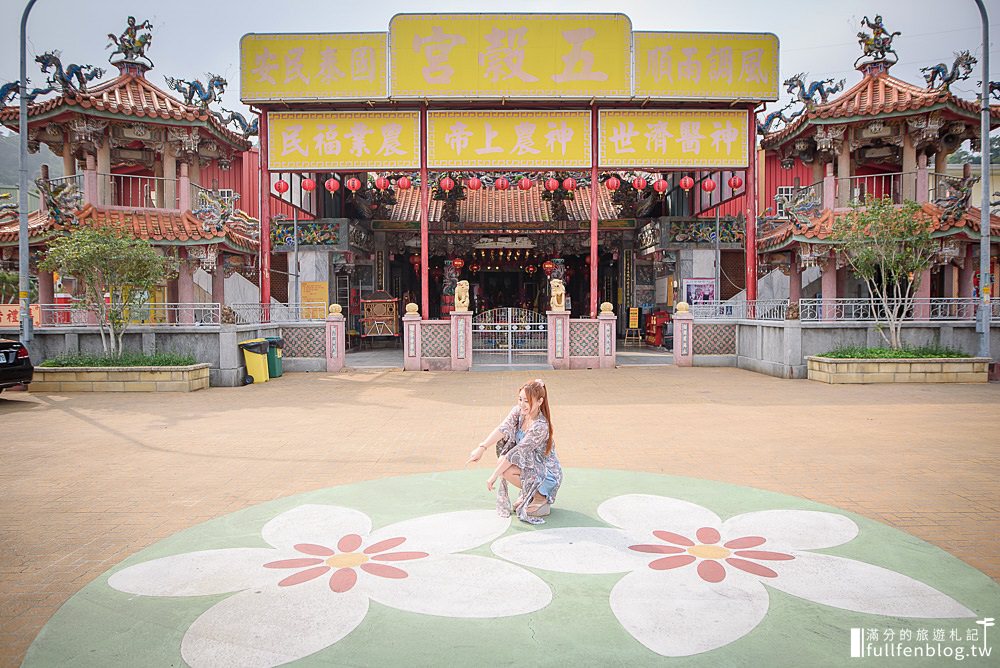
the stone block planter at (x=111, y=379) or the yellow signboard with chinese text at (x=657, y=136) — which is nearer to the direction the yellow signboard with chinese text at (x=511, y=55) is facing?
the stone block planter

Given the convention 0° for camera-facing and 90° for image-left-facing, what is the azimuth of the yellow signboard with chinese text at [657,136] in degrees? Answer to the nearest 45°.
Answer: approximately 0°

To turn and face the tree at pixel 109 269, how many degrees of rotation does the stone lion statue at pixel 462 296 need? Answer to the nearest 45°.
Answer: approximately 45° to its right

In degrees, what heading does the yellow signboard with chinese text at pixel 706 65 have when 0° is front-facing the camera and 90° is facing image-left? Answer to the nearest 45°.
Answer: approximately 0°

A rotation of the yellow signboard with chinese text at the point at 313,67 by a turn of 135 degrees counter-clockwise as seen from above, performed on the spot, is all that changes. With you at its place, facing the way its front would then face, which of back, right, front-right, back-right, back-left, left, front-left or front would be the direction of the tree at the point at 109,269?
back

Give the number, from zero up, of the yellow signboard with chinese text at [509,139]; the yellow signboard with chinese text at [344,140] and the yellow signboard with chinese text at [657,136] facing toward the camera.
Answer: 3

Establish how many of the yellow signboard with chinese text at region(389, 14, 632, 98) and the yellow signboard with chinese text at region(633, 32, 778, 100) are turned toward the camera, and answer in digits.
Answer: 2
